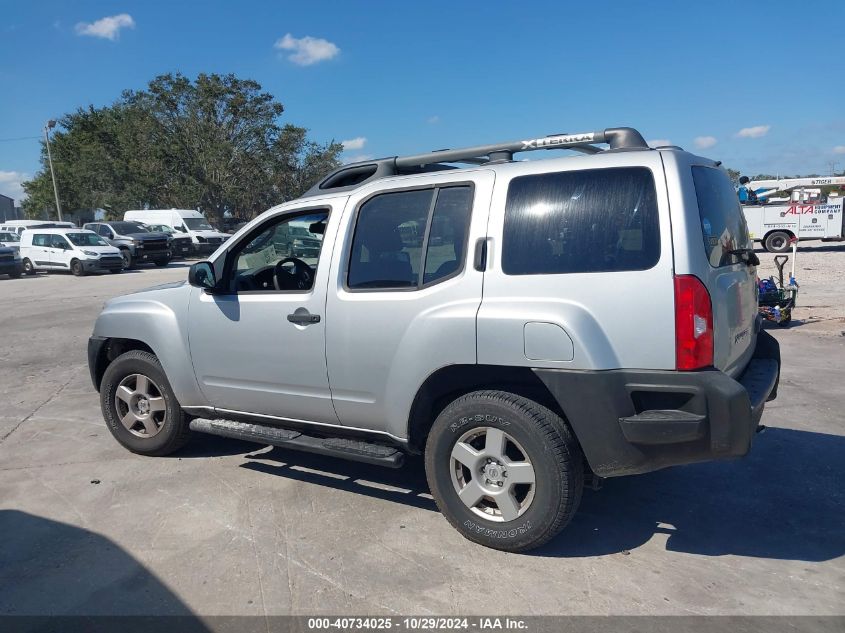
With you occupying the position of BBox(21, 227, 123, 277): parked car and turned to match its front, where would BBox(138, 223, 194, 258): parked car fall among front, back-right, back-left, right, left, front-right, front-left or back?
left

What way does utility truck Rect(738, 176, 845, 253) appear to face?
to the viewer's right

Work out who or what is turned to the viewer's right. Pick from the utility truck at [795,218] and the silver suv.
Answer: the utility truck

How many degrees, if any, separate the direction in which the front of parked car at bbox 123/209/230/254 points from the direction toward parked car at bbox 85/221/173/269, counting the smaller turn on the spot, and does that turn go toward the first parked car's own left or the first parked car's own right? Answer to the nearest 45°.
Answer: approximately 90° to the first parked car's own right

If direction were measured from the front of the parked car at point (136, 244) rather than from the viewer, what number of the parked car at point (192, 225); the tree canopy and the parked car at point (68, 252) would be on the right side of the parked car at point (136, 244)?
1

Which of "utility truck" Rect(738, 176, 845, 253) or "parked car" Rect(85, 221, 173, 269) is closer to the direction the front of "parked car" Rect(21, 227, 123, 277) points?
the utility truck

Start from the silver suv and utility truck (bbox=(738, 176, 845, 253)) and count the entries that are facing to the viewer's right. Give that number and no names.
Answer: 1

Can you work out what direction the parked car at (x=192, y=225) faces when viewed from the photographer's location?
facing the viewer and to the right of the viewer

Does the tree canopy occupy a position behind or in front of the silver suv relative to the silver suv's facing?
in front

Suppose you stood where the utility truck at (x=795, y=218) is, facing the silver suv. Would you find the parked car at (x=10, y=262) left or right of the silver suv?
right

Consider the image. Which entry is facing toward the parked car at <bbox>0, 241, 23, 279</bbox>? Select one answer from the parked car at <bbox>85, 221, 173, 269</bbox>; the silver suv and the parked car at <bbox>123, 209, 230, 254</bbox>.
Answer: the silver suv

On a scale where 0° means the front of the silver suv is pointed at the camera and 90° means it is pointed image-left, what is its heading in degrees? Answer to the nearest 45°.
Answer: approximately 135°

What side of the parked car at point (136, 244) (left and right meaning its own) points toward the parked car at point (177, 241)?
left

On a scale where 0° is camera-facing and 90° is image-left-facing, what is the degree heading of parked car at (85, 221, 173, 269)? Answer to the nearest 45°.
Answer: approximately 315°

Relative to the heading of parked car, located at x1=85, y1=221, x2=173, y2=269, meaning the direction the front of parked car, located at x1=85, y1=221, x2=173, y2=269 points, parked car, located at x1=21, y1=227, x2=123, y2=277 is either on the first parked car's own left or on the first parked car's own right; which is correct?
on the first parked car's own right

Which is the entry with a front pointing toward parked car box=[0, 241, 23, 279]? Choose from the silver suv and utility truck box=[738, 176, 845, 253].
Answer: the silver suv
